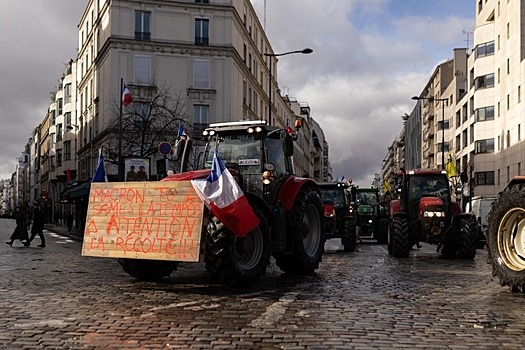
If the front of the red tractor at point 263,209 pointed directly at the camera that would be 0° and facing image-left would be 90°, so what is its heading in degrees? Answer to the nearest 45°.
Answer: approximately 45°

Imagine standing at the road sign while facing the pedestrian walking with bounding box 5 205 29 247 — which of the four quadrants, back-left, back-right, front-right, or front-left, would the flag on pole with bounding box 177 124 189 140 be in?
back-left

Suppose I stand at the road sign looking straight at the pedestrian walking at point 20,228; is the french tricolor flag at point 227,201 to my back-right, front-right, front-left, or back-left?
back-left

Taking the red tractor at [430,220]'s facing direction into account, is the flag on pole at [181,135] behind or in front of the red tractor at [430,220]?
in front

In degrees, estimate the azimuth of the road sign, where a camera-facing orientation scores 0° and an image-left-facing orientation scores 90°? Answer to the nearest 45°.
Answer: approximately 0°

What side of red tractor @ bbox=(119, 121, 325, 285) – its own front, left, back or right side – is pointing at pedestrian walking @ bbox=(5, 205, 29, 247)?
right

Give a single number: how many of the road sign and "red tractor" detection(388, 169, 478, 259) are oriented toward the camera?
2

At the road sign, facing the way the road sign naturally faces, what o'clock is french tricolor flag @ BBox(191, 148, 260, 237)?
The french tricolor flag is roughly at 12 o'clock from the road sign.

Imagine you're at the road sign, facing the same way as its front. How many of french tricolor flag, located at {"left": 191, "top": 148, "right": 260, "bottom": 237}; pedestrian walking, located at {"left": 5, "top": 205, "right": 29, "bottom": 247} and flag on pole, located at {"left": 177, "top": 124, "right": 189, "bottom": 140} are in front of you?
2

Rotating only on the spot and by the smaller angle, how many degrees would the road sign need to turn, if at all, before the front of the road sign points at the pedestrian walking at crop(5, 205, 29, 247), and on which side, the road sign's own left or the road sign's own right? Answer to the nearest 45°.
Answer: approximately 135° to the road sign's own right
